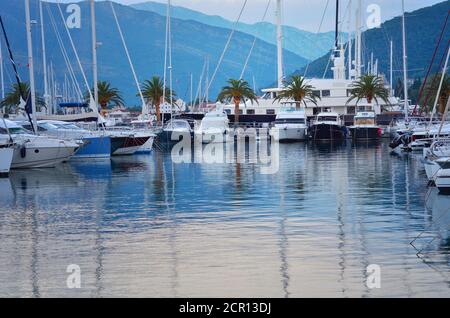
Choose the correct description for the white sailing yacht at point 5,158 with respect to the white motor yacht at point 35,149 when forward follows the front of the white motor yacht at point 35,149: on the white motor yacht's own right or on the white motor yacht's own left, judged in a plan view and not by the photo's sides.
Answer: on the white motor yacht's own right

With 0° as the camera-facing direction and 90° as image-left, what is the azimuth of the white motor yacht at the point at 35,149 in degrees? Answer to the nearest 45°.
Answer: approximately 270°
